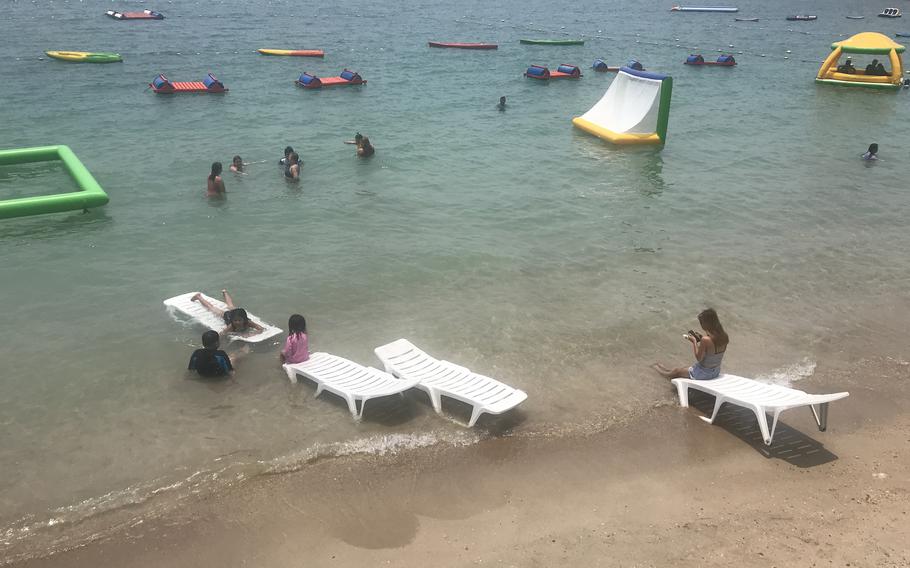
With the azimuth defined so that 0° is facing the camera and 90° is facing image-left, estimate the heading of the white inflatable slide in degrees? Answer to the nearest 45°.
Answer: approximately 45°

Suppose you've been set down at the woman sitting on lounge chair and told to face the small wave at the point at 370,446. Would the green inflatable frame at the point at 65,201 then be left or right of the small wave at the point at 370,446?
right

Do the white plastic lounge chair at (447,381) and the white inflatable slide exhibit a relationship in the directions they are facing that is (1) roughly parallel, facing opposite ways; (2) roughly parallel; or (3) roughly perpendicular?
roughly perpendicular

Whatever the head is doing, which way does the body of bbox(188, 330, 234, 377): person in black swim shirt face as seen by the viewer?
away from the camera

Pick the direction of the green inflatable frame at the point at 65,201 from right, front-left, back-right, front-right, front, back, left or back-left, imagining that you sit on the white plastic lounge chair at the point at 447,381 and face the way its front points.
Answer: back

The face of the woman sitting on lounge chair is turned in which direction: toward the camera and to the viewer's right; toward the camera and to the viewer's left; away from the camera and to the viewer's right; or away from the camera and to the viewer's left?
away from the camera and to the viewer's left

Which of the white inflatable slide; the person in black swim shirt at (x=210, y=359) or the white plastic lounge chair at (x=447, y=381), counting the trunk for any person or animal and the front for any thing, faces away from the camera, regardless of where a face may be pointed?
the person in black swim shirt

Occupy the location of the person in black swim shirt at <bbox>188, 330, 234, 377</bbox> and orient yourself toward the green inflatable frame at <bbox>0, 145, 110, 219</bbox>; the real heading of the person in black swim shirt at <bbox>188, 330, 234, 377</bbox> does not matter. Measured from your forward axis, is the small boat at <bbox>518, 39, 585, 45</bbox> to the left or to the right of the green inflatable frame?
right

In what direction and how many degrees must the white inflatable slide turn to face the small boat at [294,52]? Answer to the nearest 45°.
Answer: approximately 90° to its right

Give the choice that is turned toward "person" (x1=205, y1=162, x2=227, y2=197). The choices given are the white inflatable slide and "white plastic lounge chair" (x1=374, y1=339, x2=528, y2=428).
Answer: the white inflatable slide

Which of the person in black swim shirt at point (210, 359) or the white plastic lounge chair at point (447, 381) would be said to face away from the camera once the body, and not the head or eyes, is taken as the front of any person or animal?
the person in black swim shirt
